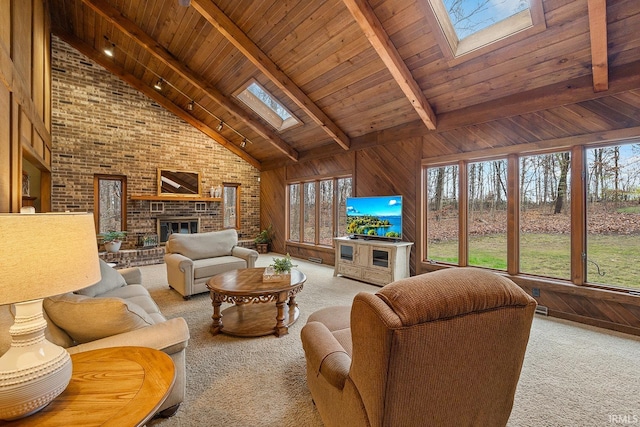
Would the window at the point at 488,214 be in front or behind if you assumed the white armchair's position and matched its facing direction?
in front

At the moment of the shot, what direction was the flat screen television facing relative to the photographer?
facing the viewer and to the left of the viewer

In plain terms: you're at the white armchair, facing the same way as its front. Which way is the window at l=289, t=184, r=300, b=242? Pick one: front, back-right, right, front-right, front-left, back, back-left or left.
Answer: left

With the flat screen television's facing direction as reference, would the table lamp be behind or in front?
in front

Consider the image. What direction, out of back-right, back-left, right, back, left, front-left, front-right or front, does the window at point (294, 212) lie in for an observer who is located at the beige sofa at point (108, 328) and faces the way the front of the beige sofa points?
front-left

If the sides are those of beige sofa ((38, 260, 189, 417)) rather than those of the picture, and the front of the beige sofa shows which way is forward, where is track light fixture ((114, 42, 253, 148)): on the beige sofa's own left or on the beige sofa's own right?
on the beige sofa's own left

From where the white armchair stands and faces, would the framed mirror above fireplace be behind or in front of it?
behind

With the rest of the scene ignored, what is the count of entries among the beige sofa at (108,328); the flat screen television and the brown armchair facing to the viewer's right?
1

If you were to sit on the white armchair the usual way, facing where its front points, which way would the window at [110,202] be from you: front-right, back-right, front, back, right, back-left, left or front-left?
back

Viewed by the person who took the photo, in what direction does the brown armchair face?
facing away from the viewer and to the left of the viewer

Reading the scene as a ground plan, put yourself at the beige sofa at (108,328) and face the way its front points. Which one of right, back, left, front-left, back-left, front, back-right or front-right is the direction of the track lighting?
left

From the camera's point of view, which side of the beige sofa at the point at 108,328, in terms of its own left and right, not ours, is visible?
right

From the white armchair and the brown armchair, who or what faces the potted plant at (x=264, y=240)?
the brown armchair

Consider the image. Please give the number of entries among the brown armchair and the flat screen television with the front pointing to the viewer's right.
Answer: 0

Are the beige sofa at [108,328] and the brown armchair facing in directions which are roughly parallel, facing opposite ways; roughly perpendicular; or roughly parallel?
roughly perpendicular

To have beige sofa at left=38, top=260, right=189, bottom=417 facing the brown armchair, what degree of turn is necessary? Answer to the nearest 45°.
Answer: approximately 45° to its right
